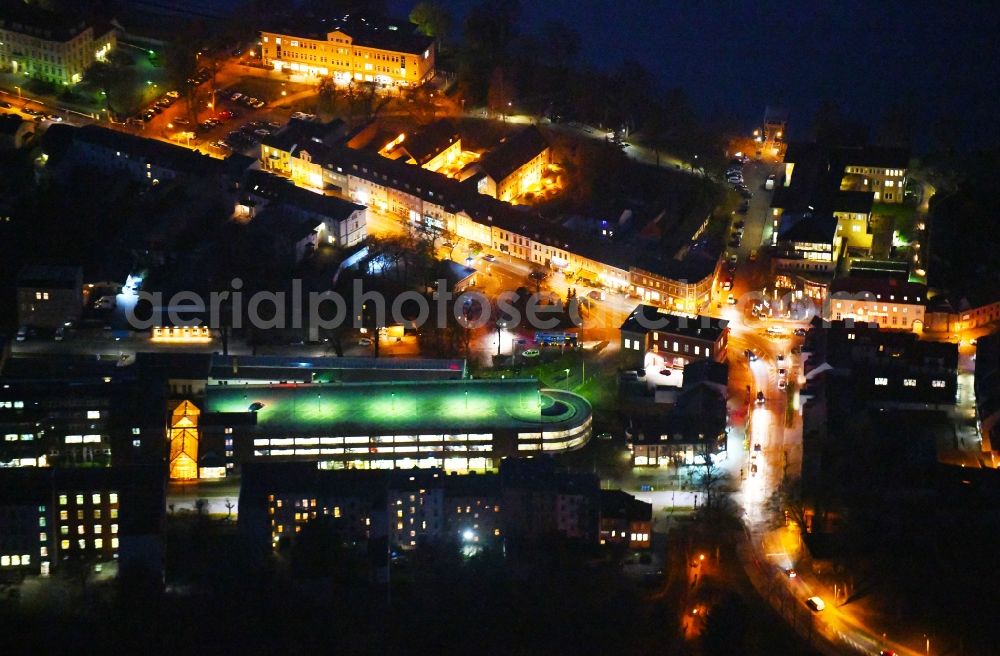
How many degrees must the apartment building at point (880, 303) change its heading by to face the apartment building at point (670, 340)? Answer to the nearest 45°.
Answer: approximately 45° to its right

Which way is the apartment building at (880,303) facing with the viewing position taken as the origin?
facing the viewer

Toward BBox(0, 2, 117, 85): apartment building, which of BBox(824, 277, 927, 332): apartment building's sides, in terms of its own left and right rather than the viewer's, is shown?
right

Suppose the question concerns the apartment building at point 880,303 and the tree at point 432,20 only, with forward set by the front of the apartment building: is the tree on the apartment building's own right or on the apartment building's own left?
on the apartment building's own right

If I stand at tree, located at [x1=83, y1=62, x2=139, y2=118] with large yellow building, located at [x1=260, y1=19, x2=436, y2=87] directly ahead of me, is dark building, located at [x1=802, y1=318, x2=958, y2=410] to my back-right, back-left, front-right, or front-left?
front-right

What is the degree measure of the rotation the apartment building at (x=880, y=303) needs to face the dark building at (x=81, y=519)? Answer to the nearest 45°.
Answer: approximately 45° to its right

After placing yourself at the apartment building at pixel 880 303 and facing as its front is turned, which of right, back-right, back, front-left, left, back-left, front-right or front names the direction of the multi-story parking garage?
front-right

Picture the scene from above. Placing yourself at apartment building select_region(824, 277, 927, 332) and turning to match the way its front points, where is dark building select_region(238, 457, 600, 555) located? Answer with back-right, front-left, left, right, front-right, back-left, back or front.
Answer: front-right
